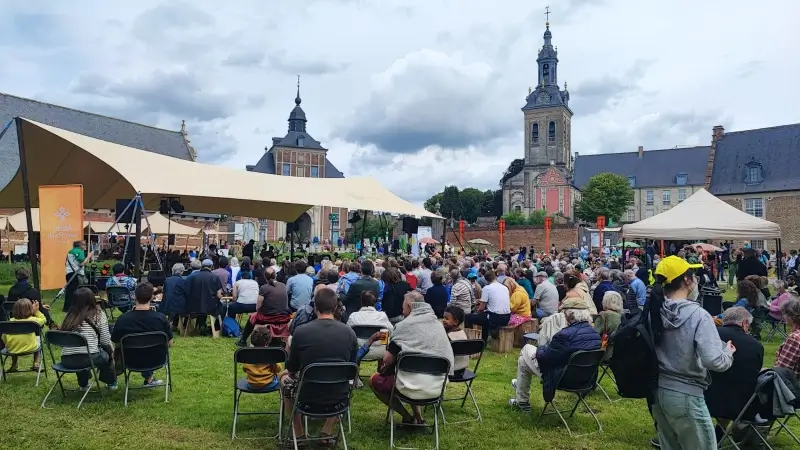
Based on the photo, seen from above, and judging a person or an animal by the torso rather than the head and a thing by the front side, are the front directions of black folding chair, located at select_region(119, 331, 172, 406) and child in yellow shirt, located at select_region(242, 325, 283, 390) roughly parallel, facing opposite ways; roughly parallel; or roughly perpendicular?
roughly parallel

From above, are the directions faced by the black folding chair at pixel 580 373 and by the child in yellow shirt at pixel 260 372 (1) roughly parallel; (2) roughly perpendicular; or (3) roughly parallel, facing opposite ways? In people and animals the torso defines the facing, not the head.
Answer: roughly parallel

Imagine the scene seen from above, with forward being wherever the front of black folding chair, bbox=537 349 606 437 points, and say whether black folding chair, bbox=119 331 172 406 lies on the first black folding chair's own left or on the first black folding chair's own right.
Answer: on the first black folding chair's own left

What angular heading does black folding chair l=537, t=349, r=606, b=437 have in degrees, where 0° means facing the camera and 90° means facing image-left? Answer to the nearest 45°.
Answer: approximately 135°

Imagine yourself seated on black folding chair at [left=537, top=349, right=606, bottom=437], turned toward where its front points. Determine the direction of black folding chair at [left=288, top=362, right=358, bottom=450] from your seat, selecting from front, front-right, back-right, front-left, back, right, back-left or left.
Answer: left

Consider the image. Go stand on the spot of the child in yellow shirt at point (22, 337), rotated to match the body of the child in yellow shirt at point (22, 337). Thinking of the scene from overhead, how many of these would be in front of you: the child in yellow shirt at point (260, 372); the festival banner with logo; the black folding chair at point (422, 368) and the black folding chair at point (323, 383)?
1

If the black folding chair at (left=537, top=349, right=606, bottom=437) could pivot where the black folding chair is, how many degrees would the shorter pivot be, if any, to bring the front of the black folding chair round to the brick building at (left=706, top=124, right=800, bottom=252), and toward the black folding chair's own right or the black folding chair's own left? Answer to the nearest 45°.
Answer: approximately 45° to the black folding chair's own right

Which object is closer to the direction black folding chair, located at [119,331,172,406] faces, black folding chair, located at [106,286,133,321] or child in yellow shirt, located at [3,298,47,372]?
the black folding chair

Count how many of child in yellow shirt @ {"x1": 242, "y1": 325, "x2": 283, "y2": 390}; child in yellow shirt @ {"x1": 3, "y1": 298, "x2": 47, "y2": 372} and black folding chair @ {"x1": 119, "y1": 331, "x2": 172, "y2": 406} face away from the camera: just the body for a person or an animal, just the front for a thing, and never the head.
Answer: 3

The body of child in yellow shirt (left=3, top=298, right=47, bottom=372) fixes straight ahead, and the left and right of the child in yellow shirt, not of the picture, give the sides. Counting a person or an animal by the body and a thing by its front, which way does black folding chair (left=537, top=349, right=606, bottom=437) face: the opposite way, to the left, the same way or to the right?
the same way

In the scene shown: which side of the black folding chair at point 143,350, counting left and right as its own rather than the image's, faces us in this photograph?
back

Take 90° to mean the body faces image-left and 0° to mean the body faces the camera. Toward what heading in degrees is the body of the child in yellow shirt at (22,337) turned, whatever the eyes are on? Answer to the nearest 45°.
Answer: approximately 180°

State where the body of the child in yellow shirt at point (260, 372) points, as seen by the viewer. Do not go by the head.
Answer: away from the camera
